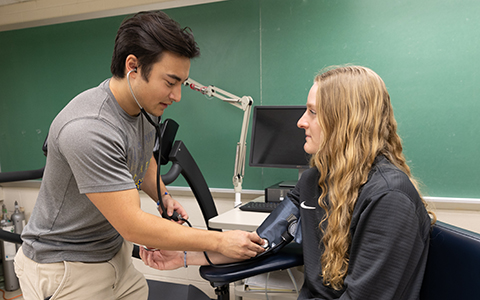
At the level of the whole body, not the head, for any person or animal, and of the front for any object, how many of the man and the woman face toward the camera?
0

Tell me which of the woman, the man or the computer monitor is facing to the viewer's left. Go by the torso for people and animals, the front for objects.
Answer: the woman

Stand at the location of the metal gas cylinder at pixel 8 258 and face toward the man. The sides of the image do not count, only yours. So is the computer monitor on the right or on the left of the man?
left

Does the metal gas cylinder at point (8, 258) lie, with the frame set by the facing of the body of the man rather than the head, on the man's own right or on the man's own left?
on the man's own left

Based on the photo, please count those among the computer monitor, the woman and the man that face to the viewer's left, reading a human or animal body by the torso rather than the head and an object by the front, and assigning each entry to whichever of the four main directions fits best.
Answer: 1

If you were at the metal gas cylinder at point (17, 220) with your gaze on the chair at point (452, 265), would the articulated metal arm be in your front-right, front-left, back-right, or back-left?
front-left

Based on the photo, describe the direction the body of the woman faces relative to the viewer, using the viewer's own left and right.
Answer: facing to the left of the viewer

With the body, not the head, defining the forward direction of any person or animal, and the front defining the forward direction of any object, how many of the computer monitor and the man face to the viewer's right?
1

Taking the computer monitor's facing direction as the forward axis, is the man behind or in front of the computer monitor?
in front

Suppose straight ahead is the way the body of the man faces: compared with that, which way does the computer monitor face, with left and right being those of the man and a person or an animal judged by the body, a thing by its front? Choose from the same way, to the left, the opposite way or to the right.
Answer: to the right

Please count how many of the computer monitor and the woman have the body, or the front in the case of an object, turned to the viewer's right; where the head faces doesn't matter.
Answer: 0

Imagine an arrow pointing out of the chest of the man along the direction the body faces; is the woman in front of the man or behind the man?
in front

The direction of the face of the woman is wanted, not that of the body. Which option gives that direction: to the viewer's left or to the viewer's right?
to the viewer's left

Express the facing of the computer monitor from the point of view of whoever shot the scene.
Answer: facing the viewer

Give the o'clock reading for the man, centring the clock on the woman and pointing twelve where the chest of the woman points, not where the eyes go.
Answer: The man is roughly at 12 o'clock from the woman.

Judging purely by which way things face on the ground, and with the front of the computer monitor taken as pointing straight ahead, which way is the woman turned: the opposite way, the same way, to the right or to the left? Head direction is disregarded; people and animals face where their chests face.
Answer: to the right

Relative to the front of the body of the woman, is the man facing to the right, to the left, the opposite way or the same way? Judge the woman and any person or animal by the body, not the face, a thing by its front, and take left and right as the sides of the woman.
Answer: the opposite way

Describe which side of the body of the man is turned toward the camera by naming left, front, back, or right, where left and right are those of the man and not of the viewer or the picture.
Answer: right
